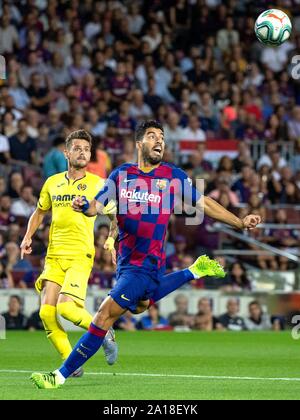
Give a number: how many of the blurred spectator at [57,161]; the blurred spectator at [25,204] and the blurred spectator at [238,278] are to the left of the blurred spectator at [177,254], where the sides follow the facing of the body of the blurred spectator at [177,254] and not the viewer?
1

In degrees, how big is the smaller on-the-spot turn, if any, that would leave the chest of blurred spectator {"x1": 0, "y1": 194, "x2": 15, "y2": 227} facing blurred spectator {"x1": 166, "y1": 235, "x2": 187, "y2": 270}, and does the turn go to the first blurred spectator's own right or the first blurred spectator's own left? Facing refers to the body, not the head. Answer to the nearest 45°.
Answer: approximately 90° to the first blurred spectator's own left

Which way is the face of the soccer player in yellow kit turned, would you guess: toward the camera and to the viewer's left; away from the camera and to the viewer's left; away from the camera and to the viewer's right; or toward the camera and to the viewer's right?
toward the camera and to the viewer's right

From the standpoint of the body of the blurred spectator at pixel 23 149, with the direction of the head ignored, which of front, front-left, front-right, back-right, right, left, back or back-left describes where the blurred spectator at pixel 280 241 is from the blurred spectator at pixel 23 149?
left

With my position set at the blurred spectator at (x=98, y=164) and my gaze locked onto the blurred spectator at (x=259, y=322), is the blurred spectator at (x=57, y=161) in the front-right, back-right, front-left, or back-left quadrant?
back-right
